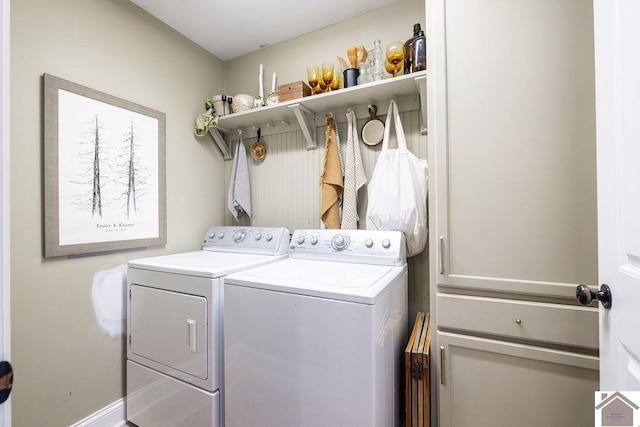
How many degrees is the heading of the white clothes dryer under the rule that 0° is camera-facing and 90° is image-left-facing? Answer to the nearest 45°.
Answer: approximately 45°

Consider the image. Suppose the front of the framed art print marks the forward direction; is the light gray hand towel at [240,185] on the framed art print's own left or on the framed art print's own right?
on the framed art print's own left

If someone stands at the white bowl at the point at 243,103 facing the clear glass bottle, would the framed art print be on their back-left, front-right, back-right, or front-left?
back-right

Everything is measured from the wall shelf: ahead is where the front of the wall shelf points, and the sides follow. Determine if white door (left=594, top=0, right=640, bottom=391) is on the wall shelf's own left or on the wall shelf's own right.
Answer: on the wall shelf's own left

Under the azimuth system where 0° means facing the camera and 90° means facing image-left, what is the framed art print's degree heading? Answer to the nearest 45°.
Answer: approximately 315°

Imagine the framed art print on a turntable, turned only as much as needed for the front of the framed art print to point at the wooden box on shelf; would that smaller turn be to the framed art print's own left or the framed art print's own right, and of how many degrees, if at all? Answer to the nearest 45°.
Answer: approximately 45° to the framed art print's own left

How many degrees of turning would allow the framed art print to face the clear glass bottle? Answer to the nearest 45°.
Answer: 0° — it already faces it

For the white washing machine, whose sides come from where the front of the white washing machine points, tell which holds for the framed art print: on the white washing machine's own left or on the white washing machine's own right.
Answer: on the white washing machine's own right
